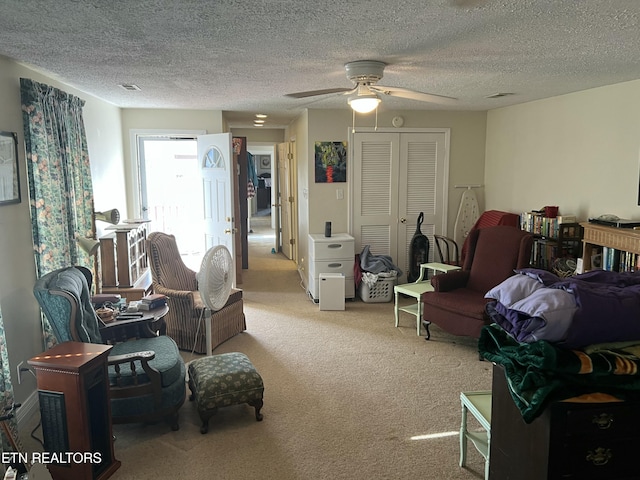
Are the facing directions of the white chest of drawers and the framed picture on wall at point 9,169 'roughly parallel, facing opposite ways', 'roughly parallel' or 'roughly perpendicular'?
roughly perpendicular

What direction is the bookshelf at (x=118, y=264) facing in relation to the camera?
to the viewer's right

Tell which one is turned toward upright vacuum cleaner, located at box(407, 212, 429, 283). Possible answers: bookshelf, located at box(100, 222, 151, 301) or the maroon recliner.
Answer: the bookshelf

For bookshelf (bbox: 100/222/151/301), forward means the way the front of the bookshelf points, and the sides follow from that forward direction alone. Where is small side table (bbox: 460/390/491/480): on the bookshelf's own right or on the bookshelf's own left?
on the bookshelf's own right

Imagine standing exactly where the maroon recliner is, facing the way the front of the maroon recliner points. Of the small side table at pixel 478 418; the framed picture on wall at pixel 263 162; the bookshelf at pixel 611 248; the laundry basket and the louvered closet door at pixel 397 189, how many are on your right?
3

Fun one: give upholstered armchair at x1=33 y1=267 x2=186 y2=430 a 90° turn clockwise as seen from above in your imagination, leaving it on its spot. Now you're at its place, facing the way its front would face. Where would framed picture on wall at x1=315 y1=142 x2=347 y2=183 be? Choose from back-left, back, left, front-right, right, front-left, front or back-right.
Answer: back-left

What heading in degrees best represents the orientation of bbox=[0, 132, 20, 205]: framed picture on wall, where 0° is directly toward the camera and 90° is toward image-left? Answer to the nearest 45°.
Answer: approximately 315°

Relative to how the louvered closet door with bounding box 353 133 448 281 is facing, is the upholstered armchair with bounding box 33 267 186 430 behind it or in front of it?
in front

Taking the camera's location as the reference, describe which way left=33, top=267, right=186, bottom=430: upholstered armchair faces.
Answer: facing to the right of the viewer

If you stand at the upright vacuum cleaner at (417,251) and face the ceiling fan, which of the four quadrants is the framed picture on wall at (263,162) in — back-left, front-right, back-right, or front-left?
back-right

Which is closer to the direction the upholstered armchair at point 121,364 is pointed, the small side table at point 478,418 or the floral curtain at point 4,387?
the small side table

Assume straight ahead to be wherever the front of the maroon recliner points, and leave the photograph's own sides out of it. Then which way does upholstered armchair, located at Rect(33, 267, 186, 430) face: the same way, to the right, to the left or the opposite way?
the opposite way
